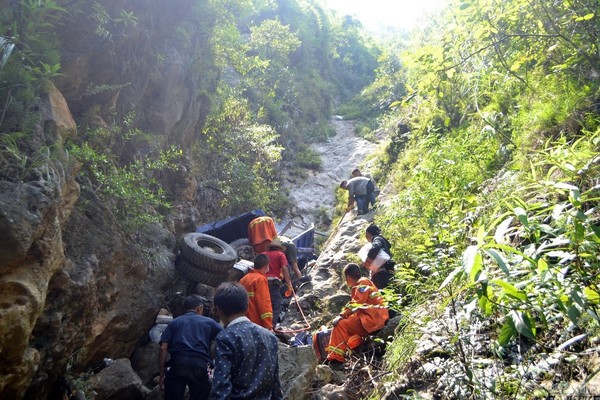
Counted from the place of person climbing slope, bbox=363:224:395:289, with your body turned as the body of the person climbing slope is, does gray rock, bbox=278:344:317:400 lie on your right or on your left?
on your left

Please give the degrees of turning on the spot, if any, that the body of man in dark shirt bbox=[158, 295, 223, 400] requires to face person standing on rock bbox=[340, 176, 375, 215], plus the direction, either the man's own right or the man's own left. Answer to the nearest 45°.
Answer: approximately 45° to the man's own right

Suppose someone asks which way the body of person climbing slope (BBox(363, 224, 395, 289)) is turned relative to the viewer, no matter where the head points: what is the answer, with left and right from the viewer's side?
facing to the left of the viewer

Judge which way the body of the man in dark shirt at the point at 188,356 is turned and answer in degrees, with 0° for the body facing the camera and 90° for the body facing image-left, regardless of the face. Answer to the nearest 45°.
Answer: approximately 180°

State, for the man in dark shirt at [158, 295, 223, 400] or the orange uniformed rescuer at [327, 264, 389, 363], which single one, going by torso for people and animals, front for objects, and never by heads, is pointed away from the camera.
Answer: the man in dark shirt

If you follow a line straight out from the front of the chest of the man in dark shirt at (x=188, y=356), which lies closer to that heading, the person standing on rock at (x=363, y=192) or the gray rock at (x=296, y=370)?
the person standing on rock

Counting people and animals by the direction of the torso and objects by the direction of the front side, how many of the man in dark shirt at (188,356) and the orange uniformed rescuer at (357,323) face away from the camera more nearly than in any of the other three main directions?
1

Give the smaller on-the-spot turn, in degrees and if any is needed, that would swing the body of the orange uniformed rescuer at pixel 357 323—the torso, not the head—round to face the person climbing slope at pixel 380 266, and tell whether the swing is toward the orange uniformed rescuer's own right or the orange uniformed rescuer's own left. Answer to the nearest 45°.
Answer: approximately 90° to the orange uniformed rescuer's own right

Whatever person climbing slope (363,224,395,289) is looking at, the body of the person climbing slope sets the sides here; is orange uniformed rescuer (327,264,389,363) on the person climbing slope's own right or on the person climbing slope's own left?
on the person climbing slope's own left

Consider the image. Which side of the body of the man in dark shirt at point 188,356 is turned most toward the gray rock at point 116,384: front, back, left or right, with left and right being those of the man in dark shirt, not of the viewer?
left

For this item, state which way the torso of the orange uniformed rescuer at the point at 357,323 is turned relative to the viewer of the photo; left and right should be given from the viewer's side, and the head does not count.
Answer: facing to the left of the viewer

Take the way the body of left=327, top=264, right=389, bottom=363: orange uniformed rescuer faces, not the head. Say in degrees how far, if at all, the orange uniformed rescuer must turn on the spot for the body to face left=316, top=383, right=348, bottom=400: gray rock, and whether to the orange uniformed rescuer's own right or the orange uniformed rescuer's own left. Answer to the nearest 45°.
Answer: approximately 90° to the orange uniformed rescuer's own left

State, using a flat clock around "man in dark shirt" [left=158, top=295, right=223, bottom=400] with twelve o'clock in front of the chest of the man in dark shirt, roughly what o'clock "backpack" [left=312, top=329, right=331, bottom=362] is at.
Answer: The backpack is roughly at 2 o'clock from the man in dark shirt.
